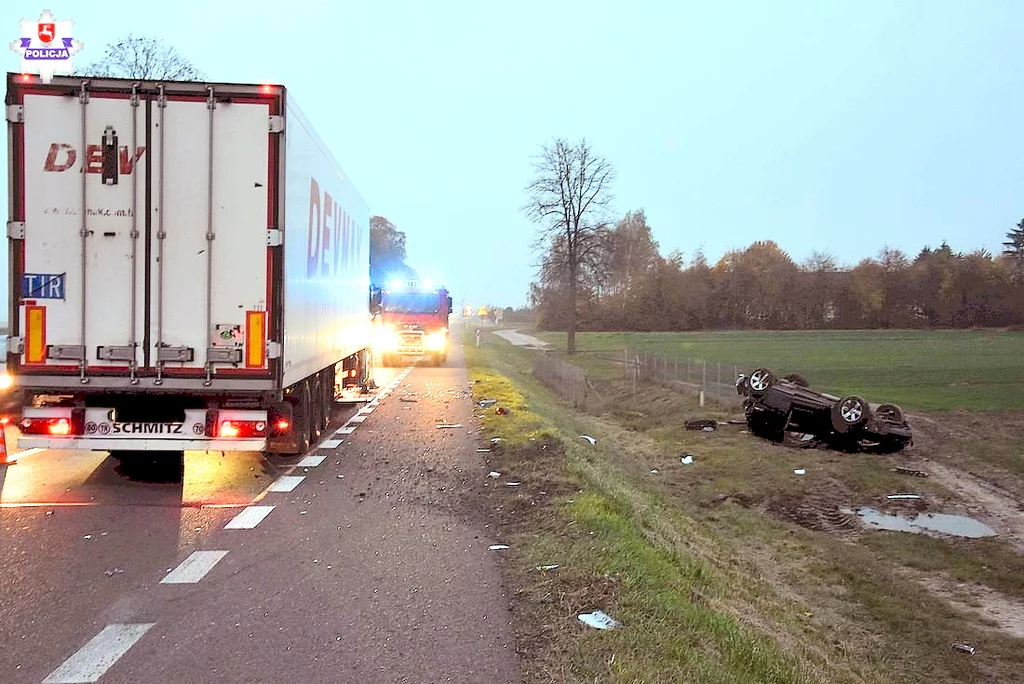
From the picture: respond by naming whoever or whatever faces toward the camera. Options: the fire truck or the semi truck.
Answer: the fire truck

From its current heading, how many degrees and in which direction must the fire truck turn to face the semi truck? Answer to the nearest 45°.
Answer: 0° — it already faces it

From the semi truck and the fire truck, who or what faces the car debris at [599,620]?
the fire truck

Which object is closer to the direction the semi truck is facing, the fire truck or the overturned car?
the fire truck

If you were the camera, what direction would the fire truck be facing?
facing the viewer

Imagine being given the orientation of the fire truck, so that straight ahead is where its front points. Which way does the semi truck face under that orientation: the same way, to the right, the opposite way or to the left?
the opposite way

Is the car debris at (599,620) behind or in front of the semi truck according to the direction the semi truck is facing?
behind

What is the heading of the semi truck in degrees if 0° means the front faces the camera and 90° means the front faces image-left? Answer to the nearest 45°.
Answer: approximately 180°

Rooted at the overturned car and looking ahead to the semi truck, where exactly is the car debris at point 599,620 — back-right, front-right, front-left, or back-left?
front-left

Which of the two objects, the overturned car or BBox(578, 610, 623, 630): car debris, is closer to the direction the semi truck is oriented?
the overturned car

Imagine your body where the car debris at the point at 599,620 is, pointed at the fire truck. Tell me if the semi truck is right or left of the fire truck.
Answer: left

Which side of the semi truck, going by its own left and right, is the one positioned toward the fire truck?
front

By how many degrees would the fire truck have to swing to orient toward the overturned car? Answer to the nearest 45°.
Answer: approximately 45° to its left

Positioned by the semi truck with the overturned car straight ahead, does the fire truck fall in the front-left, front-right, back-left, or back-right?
front-left
